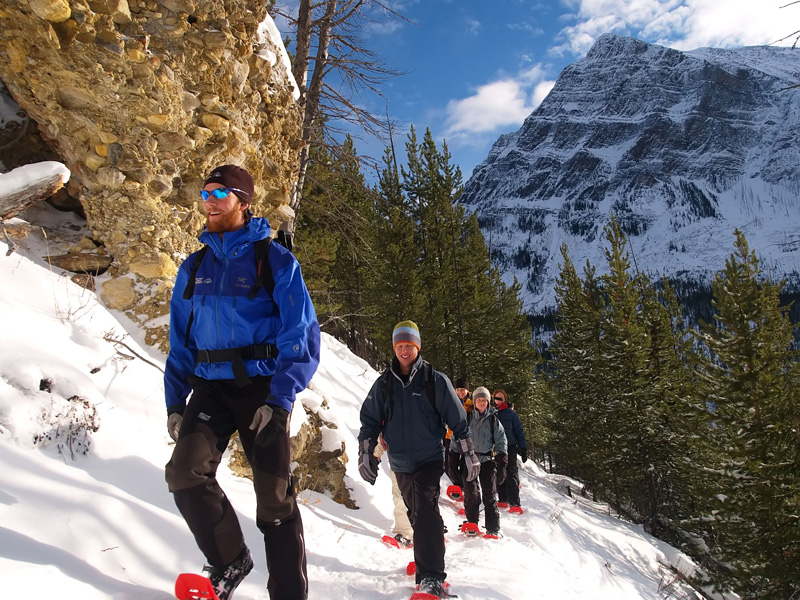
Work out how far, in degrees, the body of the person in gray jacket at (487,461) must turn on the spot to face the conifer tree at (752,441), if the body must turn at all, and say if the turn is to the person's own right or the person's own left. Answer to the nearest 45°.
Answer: approximately 135° to the person's own left

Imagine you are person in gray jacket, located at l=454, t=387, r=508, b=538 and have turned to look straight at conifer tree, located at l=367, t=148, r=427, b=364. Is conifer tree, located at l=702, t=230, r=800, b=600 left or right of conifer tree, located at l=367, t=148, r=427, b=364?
right

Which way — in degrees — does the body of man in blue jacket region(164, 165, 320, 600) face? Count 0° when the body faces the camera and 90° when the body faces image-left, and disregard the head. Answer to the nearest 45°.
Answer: approximately 45°

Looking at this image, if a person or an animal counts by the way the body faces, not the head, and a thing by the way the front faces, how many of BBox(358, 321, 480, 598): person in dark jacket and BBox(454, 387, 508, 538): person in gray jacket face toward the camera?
2

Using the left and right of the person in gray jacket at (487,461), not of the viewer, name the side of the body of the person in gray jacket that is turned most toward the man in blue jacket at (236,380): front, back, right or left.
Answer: front

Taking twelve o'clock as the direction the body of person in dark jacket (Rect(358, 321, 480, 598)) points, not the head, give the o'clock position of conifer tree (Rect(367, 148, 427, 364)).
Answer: The conifer tree is roughly at 6 o'clock from the person in dark jacket.

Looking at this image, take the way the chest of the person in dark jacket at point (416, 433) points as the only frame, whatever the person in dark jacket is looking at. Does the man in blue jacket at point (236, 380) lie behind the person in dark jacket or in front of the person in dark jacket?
in front

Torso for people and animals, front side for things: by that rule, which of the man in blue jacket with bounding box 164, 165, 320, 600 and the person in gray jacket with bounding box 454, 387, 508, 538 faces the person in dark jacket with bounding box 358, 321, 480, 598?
the person in gray jacket with bounding box 454, 387, 508, 538
